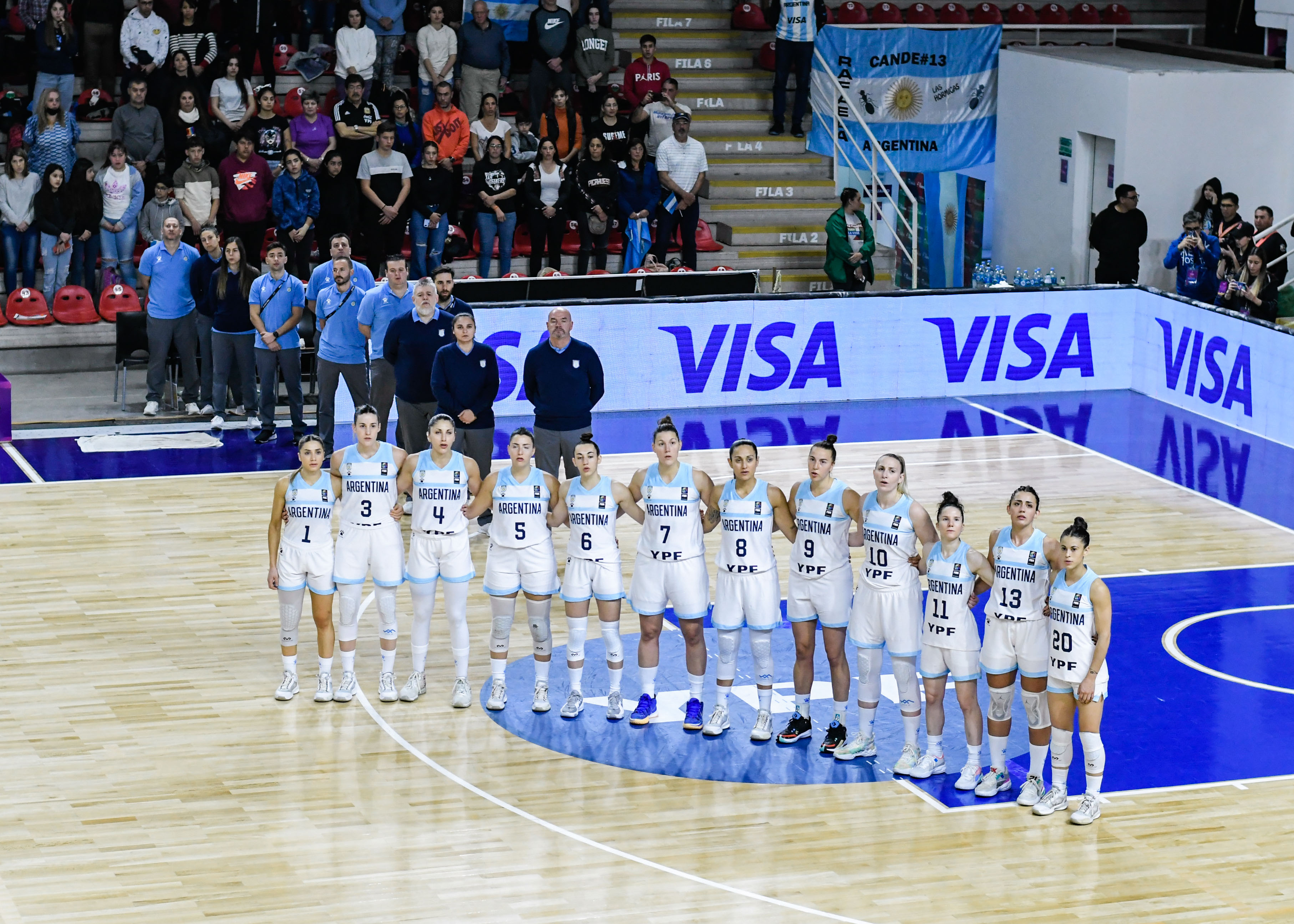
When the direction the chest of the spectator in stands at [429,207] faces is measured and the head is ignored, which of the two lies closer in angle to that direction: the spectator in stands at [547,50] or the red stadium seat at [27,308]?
the red stadium seat

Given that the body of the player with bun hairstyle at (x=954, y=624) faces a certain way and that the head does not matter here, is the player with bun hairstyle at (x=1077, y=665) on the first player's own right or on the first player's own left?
on the first player's own left

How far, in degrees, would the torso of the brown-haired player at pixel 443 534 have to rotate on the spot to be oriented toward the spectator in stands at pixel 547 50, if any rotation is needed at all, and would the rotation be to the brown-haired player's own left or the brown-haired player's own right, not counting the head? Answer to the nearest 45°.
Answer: approximately 180°

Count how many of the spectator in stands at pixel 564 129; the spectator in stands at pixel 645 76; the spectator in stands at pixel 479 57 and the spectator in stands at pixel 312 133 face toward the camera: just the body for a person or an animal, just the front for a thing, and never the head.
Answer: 4

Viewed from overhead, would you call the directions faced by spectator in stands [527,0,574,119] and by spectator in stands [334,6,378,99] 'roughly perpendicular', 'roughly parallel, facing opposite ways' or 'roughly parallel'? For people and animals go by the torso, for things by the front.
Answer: roughly parallel

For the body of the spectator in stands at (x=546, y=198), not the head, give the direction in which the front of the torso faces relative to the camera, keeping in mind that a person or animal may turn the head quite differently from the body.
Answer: toward the camera

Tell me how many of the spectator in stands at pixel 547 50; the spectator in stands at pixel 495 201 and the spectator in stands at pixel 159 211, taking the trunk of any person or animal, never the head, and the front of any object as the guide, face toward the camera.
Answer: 3

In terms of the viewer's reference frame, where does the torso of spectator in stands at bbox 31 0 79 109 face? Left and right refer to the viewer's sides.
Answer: facing the viewer

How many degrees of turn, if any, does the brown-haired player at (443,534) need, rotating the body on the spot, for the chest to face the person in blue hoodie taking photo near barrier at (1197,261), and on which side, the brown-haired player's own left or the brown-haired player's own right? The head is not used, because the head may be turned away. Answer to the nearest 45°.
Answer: approximately 135° to the brown-haired player's own left

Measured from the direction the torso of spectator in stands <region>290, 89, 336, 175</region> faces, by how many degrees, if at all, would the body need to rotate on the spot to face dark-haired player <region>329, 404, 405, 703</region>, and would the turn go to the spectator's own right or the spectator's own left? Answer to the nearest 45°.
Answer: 0° — they already face them

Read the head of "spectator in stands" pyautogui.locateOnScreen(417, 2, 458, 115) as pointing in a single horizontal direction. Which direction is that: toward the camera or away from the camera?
toward the camera

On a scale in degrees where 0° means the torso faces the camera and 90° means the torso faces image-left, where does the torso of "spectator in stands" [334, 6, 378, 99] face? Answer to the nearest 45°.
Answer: approximately 0°

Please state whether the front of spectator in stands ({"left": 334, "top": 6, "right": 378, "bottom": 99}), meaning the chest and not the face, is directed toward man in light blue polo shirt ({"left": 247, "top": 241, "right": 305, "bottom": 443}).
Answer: yes

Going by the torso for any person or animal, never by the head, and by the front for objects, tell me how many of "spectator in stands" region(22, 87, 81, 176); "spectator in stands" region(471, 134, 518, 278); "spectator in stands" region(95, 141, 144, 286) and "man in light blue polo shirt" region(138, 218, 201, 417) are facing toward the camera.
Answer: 4

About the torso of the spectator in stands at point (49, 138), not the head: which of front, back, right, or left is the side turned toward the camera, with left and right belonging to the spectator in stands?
front
